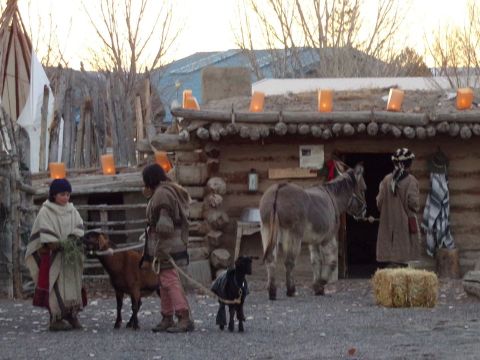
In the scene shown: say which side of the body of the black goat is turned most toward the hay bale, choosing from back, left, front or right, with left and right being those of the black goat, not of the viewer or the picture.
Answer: left

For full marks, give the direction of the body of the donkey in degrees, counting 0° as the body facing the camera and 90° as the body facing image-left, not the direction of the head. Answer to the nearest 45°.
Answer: approximately 225°

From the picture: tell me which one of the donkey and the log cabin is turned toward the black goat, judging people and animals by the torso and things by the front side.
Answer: the log cabin

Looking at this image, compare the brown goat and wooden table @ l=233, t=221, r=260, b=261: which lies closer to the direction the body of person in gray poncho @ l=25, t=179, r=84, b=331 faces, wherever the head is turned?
the brown goat

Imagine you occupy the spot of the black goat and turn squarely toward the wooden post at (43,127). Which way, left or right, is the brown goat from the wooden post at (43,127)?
left

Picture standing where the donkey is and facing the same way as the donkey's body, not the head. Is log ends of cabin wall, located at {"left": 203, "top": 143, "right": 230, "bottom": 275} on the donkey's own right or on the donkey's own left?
on the donkey's own left

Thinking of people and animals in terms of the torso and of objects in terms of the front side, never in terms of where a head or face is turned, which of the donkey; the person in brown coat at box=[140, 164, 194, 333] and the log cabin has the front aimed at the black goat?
the log cabin

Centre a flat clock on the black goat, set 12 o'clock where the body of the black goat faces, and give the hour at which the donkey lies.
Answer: The donkey is roughly at 8 o'clock from the black goat.

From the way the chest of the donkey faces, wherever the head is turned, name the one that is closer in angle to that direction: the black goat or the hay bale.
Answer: the hay bale

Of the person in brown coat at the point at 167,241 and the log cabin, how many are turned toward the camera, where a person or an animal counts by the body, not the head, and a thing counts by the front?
1

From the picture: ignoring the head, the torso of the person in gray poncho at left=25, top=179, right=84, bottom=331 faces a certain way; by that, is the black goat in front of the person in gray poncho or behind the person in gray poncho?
in front

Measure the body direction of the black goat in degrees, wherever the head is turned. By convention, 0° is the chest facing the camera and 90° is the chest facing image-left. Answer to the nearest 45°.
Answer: approximately 315°

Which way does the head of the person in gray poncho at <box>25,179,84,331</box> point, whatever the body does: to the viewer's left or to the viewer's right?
to the viewer's right

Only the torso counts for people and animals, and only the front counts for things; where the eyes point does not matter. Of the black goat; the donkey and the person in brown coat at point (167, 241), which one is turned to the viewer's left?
the person in brown coat

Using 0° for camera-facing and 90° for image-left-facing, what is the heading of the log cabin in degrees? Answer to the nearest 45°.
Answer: approximately 0°
